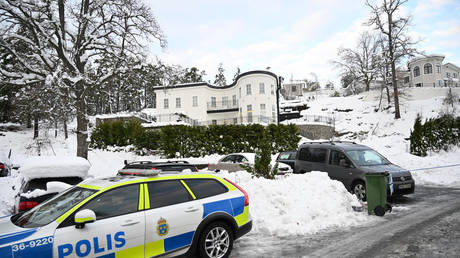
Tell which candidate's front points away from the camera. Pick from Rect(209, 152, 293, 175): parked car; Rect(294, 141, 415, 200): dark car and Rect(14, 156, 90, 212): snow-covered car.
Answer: the snow-covered car

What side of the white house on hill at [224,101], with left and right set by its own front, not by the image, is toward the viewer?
front

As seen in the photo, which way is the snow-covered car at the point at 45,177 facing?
away from the camera

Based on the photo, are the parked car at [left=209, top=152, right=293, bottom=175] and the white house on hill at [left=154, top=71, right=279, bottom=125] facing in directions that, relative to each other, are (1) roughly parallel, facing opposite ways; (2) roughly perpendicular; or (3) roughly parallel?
roughly perpendicular
